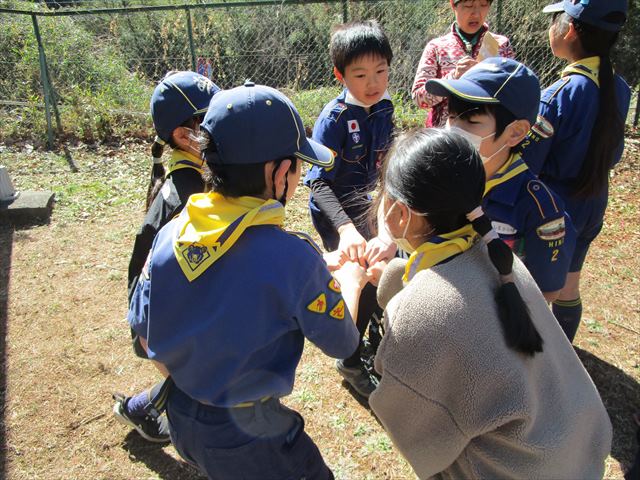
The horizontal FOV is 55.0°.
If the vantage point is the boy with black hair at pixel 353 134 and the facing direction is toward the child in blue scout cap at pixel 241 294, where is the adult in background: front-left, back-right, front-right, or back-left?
back-left

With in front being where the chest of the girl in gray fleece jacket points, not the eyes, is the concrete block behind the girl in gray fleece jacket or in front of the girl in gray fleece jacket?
in front

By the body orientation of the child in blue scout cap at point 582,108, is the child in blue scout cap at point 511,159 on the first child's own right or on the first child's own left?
on the first child's own left

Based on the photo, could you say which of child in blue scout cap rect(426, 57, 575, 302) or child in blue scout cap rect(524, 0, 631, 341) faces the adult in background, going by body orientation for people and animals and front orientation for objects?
child in blue scout cap rect(524, 0, 631, 341)

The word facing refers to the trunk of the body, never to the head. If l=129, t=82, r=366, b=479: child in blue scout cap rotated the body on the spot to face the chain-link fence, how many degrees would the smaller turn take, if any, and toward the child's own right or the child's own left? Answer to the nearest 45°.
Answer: approximately 45° to the child's own left

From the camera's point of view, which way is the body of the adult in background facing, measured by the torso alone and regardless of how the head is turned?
toward the camera

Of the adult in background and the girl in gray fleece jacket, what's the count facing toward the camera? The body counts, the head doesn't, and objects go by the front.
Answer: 1

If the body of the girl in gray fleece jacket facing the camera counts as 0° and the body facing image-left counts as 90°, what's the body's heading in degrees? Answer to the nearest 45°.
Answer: approximately 135°

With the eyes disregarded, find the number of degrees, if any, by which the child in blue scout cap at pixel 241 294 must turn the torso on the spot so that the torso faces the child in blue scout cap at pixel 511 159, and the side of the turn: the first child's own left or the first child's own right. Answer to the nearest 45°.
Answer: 0° — they already face them

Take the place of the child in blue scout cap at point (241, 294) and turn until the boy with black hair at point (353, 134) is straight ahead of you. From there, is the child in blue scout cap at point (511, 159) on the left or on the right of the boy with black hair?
right

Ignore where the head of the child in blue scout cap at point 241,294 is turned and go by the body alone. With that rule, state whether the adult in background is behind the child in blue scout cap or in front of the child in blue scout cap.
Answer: in front

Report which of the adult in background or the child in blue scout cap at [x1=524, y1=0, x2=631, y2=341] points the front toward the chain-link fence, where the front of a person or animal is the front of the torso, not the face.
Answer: the child in blue scout cap

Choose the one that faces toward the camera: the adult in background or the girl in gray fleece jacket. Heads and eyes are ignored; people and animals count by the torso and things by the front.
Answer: the adult in background

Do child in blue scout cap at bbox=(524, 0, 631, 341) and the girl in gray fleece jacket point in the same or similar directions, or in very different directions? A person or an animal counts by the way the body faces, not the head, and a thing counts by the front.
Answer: same or similar directions

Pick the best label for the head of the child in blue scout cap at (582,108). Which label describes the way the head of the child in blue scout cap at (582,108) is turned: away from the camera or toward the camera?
away from the camera

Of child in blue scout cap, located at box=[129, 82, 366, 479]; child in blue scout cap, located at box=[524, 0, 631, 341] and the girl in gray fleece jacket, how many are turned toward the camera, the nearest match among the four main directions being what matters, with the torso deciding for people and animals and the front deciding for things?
0

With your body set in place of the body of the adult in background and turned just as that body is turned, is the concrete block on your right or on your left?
on your right

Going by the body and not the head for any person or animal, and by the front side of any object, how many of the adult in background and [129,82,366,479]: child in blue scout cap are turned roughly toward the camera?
1

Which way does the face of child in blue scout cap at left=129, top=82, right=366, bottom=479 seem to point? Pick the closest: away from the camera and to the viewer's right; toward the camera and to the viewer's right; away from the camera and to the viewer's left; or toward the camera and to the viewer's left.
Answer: away from the camera and to the viewer's right

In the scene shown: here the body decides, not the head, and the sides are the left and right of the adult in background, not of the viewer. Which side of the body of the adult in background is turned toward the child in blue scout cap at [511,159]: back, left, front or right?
front
